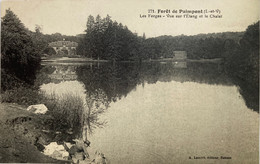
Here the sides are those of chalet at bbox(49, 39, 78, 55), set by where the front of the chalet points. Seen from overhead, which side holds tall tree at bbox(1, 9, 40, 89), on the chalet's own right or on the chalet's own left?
on the chalet's own right

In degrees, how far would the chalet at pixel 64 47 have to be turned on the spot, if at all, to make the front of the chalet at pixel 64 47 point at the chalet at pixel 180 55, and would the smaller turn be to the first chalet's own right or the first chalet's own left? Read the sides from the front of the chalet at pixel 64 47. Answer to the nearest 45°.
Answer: approximately 90° to the first chalet's own left
